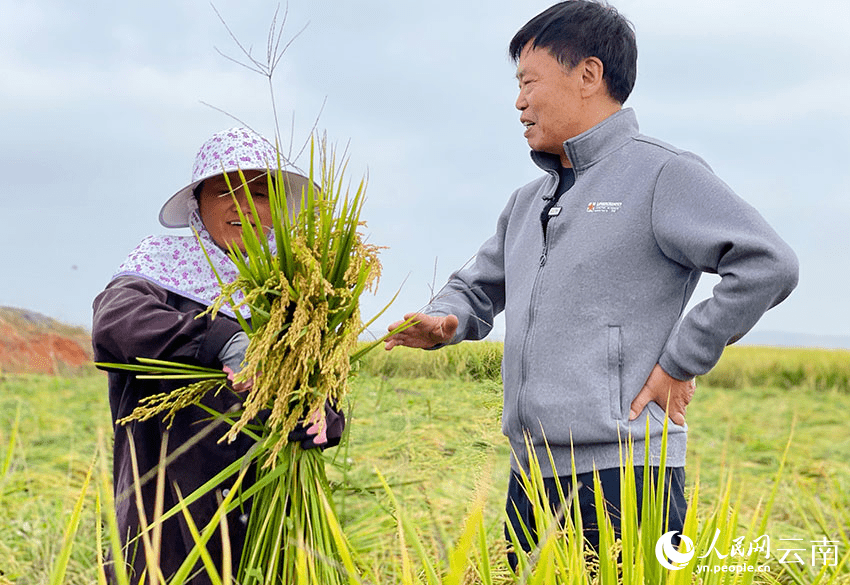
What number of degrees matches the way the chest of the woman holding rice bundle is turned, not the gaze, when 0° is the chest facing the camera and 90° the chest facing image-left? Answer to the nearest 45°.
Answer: approximately 315°

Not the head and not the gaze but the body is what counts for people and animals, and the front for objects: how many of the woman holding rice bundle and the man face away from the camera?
0

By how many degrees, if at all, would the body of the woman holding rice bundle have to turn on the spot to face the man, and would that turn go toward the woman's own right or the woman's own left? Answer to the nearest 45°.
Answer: approximately 45° to the woman's own left

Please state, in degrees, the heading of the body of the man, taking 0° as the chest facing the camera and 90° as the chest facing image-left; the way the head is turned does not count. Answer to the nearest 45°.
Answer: approximately 45°

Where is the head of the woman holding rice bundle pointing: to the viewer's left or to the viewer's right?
to the viewer's right

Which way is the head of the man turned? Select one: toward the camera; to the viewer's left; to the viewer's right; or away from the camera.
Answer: to the viewer's left

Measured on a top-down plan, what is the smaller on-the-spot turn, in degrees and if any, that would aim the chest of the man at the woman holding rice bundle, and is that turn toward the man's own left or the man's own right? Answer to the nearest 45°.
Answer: approximately 45° to the man's own right
